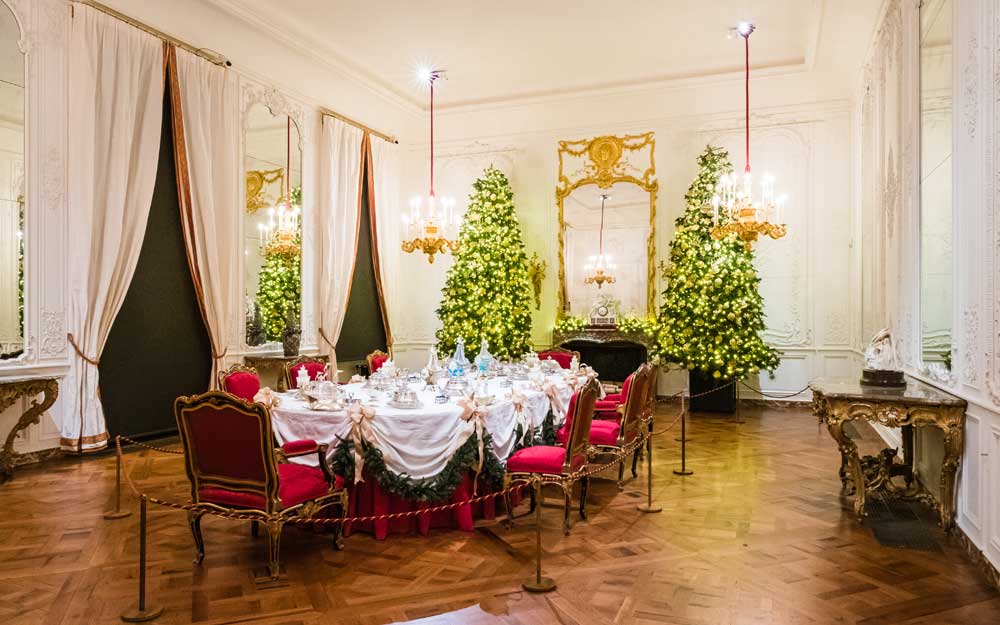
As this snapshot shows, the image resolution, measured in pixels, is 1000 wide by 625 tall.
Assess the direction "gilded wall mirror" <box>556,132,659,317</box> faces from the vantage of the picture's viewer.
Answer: facing the viewer

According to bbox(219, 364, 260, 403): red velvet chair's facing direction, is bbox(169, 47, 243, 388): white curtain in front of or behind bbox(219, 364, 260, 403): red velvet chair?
behind

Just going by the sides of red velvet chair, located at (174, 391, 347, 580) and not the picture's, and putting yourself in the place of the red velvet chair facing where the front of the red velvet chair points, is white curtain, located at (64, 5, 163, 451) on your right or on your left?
on your left

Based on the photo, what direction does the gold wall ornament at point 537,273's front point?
toward the camera

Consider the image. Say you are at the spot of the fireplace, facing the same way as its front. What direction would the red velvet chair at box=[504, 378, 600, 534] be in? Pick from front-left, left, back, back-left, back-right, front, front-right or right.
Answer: front

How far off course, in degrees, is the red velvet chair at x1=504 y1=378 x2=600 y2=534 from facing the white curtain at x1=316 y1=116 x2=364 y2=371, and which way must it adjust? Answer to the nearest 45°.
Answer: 0° — it already faces it

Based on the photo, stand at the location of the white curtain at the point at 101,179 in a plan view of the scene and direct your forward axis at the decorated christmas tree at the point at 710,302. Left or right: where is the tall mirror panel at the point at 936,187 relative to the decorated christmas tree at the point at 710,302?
right

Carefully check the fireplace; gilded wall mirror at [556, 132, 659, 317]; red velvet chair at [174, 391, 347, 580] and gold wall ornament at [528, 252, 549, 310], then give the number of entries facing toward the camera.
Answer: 3

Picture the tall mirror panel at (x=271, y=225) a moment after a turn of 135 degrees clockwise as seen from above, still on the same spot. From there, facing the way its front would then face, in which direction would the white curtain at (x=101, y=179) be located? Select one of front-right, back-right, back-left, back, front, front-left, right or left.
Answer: front-left

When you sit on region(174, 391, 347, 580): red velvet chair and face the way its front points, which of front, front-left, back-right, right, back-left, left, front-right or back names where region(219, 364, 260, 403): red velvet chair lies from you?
front-left

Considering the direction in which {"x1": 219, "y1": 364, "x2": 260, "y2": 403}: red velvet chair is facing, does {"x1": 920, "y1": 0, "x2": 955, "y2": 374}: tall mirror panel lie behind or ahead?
ahead

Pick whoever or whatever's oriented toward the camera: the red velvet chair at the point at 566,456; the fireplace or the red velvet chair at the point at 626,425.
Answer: the fireplace

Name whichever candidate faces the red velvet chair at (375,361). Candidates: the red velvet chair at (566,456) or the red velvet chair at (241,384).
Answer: the red velvet chair at (566,456)

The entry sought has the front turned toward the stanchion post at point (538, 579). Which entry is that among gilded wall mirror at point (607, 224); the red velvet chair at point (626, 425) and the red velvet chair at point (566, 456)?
the gilded wall mirror

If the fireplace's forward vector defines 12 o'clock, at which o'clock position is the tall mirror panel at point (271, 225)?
The tall mirror panel is roughly at 2 o'clock from the fireplace.

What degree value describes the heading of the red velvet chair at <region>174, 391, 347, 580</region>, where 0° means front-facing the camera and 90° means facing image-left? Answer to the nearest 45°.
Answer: approximately 225°
